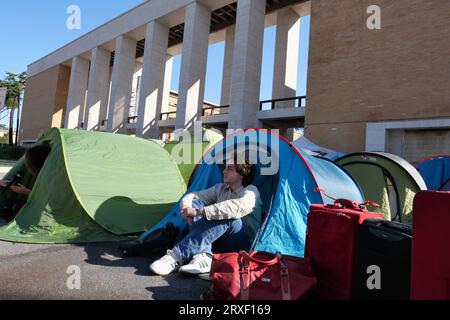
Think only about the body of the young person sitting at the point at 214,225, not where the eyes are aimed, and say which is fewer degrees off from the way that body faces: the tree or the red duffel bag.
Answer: the red duffel bag

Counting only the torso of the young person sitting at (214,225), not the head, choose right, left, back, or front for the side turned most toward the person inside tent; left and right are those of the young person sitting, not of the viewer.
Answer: right

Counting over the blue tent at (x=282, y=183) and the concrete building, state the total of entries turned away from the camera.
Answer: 0

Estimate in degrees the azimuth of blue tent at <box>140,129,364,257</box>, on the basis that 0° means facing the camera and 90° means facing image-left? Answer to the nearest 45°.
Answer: approximately 45°

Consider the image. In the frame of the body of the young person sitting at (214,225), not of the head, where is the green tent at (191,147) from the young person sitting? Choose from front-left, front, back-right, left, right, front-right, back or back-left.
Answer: back-right

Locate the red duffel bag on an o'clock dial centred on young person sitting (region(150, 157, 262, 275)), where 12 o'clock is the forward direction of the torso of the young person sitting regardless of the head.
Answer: The red duffel bag is roughly at 10 o'clock from the young person sitting.

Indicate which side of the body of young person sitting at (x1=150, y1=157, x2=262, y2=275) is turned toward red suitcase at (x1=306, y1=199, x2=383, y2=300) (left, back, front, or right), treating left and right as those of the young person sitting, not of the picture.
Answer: left

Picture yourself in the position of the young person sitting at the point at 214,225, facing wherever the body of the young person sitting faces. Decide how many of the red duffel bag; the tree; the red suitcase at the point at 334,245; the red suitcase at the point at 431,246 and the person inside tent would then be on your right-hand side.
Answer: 2
